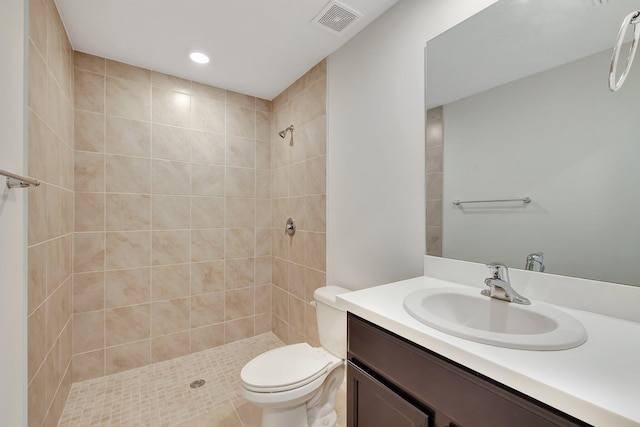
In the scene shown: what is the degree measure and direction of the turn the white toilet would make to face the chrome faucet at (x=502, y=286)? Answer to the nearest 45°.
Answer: approximately 90° to its left

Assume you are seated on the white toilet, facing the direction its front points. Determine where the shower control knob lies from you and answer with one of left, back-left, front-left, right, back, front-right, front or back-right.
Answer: back-right

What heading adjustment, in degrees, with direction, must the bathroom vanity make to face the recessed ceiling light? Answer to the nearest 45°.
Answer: approximately 45° to its right

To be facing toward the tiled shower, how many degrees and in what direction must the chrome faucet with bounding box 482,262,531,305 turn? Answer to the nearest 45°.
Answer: approximately 45° to its right

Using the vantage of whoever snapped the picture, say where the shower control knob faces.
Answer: facing the viewer and to the left of the viewer
